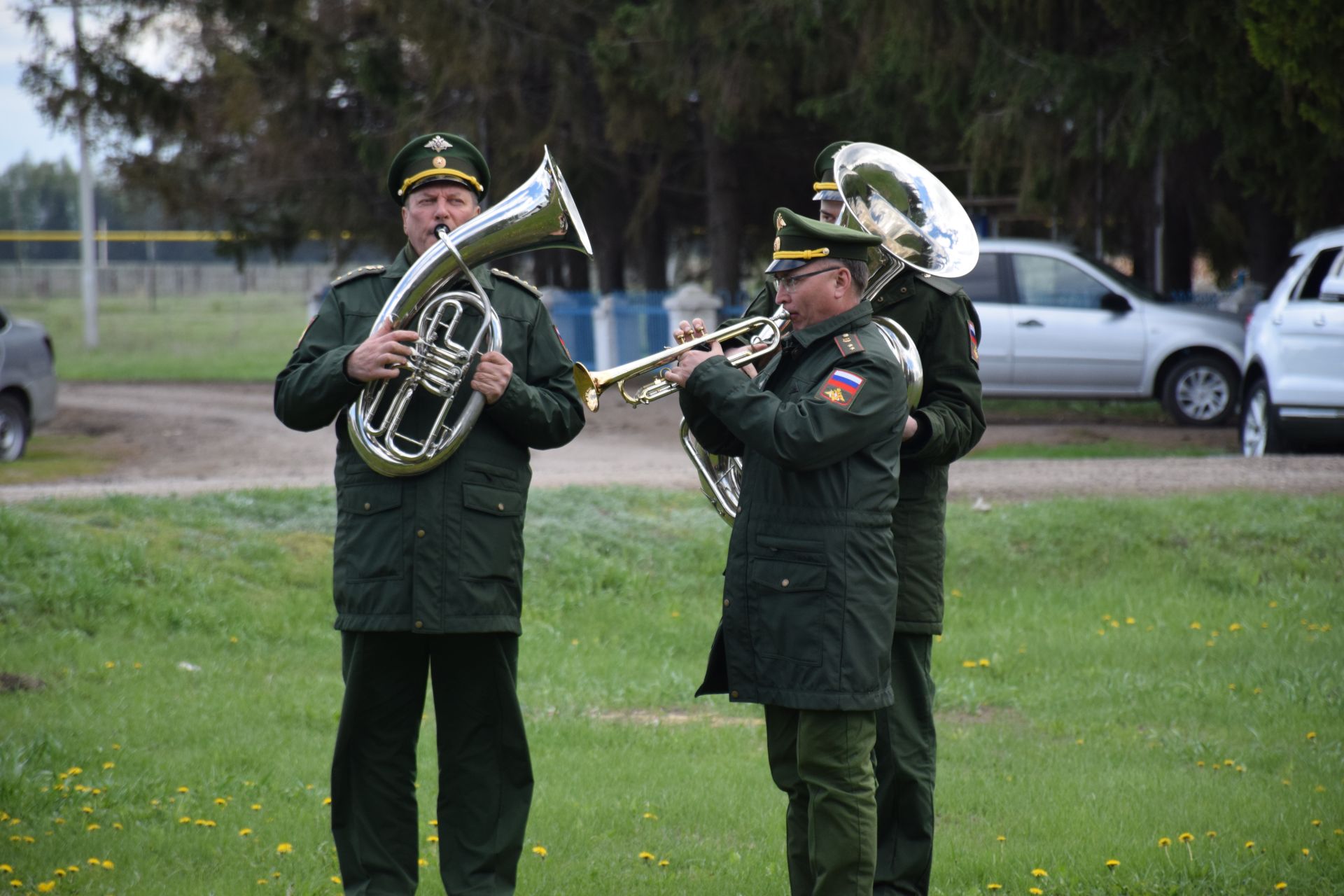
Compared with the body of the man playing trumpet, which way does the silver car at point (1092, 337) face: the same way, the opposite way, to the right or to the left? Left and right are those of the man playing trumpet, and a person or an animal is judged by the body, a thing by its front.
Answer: the opposite way

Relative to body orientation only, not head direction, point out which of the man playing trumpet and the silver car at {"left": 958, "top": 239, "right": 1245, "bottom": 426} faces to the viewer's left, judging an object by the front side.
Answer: the man playing trumpet

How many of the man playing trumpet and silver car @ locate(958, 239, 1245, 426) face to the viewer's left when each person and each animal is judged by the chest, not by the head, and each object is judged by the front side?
1

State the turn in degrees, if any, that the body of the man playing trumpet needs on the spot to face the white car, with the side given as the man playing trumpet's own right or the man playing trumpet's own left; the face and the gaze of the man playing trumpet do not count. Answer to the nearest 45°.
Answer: approximately 135° to the man playing trumpet's own right

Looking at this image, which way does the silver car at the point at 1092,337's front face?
to the viewer's right

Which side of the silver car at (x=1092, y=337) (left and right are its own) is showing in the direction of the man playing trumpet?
right

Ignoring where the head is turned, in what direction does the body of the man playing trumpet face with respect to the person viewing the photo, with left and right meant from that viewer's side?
facing to the left of the viewer

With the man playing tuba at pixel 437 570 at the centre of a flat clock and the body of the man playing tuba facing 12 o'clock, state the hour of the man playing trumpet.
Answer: The man playing trumpet is roughly at 10 o'clock from the man playing tuba.

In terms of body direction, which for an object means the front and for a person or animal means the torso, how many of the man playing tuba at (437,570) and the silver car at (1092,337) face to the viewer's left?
0

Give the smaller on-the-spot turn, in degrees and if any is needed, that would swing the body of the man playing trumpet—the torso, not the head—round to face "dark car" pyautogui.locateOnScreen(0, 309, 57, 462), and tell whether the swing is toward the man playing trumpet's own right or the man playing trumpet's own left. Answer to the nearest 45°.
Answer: approximately 45° to the man playing trumpet's own right

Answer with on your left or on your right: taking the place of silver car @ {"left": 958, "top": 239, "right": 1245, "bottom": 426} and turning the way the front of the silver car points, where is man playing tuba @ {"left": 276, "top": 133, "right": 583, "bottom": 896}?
on your right

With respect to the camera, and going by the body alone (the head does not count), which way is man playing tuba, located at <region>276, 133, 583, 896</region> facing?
toward the camera
